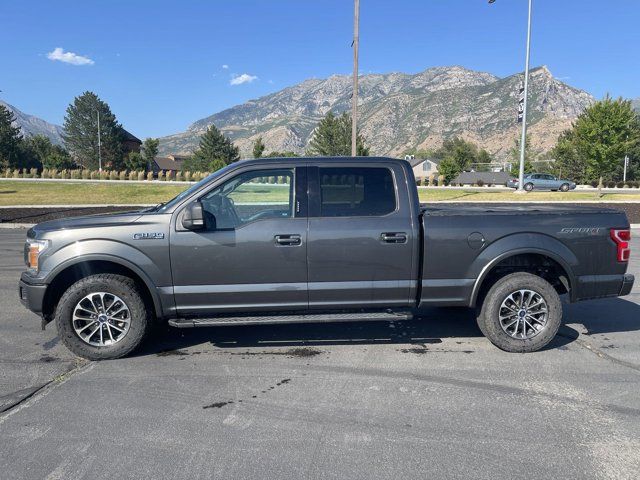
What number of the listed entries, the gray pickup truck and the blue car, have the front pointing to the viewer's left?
1

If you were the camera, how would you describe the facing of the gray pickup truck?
facing to the left of the viewer

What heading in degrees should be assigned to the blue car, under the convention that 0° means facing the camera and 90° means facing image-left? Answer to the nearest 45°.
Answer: approximately 270°

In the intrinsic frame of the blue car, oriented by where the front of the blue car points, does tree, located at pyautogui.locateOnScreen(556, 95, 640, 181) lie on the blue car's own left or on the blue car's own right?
on the blue car's own right

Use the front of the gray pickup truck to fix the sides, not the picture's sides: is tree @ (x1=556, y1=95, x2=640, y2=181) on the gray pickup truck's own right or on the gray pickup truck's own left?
on the gray pickup truck's own right

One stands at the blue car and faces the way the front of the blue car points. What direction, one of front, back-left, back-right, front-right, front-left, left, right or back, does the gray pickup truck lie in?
right

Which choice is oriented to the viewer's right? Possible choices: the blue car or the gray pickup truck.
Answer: the blue car

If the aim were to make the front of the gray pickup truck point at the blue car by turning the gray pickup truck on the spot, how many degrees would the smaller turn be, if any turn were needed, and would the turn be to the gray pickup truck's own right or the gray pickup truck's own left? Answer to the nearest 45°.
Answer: approximately 135° to the gray pickup truck's own right

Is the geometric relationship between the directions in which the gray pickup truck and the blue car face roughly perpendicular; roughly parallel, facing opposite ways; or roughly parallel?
roughly parallel, facing opposite ways
